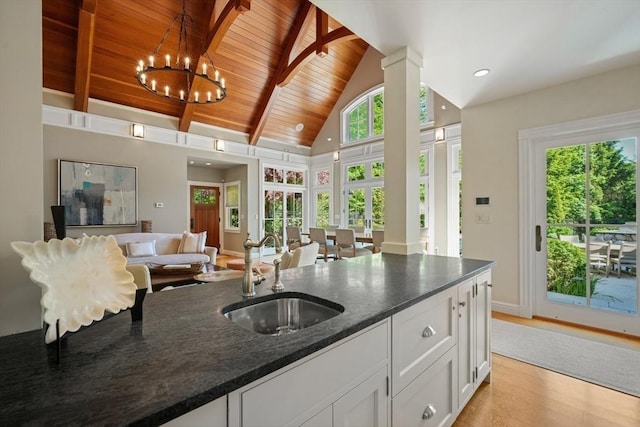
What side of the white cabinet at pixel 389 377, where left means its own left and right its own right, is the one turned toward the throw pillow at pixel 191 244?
back

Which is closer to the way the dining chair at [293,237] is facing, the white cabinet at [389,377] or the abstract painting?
the white cabinet

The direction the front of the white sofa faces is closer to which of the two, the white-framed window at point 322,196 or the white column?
the white column

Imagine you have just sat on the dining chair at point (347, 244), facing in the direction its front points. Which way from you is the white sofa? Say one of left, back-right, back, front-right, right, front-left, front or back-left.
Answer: back-left

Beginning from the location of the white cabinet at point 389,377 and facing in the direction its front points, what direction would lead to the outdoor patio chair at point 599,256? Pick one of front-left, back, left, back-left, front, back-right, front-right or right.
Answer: left

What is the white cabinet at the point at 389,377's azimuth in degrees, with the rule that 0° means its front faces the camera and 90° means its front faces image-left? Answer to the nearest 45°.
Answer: approximately 315°

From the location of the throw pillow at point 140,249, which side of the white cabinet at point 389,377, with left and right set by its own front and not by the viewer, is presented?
back

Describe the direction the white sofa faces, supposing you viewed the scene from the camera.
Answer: facing the viewer

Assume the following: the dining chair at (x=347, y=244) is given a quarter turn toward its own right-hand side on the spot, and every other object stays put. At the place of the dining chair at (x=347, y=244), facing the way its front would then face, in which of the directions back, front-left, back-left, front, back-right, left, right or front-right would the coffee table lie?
right

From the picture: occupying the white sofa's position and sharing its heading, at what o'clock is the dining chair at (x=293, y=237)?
The dining chair is roughly at 9 o'clock from the white sofa.

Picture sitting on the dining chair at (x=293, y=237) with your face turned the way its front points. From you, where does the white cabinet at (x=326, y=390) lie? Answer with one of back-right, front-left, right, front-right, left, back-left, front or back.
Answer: front-right

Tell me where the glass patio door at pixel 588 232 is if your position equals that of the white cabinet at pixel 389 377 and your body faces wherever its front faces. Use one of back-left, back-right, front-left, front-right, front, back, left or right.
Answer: left

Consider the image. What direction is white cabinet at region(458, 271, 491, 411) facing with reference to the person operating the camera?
facing the viewer and to the right of the viewer

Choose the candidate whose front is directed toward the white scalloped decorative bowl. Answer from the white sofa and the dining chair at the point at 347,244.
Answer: the white sofa

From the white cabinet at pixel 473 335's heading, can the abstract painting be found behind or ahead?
behind

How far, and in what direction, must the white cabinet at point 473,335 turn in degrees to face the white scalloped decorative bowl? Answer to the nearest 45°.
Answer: approximately 90° to its right

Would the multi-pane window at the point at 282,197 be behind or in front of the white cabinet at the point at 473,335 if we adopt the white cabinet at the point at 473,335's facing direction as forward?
behind

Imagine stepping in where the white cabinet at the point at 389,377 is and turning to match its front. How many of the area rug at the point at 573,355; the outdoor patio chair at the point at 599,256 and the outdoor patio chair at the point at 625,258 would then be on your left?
3

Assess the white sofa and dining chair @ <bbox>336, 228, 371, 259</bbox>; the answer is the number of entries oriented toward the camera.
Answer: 1

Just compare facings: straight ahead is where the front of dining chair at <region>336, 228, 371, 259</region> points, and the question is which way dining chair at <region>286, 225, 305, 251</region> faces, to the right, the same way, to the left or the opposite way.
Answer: to the right
